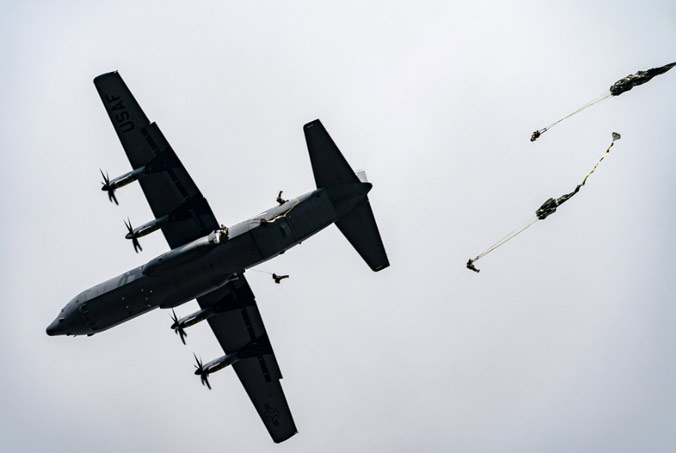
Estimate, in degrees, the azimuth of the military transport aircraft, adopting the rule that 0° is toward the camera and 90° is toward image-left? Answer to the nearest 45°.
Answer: approximately 90°
